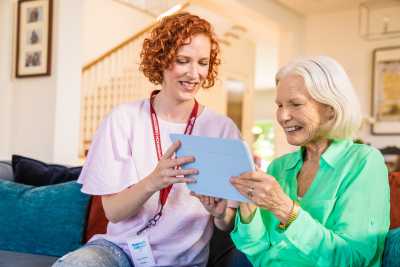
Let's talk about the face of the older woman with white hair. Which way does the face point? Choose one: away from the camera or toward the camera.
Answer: toward the camera

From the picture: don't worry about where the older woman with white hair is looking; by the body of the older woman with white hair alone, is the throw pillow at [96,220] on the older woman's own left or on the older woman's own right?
on the older woman's own right

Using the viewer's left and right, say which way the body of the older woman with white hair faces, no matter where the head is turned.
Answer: facing the viewer and to the left of the viewer

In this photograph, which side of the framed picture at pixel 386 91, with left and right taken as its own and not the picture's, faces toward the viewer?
front

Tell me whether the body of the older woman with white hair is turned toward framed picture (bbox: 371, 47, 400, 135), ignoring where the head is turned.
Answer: no

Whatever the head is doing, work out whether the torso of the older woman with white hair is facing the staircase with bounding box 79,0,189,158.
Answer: no

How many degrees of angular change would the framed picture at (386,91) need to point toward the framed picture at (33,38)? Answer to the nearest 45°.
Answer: approximately 45° to its right

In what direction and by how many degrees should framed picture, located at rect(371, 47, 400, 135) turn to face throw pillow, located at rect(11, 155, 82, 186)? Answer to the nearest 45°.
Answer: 0° — it already faces it

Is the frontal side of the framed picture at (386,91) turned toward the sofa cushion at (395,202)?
yes

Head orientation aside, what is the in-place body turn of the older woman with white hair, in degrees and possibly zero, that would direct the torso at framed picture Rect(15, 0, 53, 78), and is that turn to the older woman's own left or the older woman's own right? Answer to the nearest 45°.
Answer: approximately 90° to the older woman's own right

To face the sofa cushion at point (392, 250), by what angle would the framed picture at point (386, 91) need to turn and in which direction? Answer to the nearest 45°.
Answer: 0° — it already faces it

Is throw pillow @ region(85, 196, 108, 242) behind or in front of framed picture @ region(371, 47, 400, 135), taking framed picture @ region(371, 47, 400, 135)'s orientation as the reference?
in front

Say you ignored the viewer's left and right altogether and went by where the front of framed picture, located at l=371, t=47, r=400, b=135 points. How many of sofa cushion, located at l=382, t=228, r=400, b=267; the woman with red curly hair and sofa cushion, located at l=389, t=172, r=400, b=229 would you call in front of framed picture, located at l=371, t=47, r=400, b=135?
3

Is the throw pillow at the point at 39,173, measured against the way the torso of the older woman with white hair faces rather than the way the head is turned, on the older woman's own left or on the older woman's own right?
on the older woman's own right

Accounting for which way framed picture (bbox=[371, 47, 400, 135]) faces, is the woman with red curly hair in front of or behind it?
in front

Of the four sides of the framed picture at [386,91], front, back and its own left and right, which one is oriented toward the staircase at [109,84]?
right

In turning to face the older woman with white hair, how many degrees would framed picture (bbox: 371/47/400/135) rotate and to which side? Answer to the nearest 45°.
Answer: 0° — it already faces them

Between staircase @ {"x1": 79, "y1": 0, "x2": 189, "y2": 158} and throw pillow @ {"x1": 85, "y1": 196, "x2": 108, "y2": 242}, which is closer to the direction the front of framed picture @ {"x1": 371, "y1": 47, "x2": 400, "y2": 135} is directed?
the throw pillow

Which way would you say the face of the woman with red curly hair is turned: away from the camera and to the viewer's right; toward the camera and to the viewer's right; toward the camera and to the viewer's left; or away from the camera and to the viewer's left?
toward the camera and to the viewer's right

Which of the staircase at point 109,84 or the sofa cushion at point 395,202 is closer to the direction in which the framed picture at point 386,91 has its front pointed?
the sofa cushion

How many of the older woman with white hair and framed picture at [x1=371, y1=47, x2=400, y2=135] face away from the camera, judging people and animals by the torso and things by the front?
0
